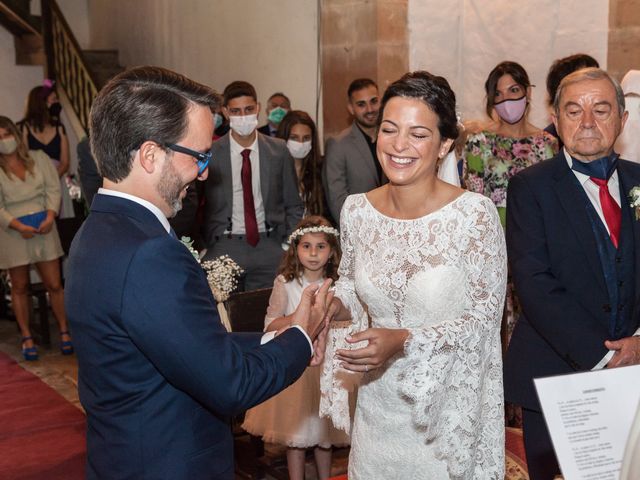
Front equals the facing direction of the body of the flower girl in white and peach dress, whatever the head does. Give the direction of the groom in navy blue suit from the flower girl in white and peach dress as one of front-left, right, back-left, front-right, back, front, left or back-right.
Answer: front

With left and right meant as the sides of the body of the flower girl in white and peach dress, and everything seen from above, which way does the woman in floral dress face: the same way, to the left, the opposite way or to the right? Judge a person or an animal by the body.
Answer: the same way

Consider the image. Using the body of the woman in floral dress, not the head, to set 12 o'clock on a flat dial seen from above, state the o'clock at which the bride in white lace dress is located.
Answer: The bride in white lace dress is roughly at 12 o'clock from the woman in floral dress.

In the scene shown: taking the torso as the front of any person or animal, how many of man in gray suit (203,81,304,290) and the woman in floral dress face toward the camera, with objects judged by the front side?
2

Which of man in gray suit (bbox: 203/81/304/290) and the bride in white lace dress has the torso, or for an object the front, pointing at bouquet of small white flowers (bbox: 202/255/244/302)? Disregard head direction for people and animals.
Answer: the man in gray suit

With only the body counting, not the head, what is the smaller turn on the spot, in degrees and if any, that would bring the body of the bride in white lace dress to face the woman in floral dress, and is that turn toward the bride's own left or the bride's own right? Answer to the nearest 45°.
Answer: approximately 135° to the bride's own right

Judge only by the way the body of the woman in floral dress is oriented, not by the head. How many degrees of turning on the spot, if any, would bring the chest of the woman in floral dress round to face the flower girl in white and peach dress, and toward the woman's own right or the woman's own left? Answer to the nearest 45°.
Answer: approximately 45° to the woman's own right

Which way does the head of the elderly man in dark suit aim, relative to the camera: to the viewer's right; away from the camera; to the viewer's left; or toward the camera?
toward the camera

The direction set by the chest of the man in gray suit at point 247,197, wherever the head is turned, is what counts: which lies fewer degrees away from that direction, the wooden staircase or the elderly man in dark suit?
the elderly man in dark suit

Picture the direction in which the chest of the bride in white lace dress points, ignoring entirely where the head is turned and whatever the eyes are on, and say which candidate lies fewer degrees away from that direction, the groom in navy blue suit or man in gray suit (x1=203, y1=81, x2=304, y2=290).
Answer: the groom in navy blue suit

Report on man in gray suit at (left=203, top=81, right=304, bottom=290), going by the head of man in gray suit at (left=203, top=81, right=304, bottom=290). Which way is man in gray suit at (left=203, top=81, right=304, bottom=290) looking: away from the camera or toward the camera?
toward the camera

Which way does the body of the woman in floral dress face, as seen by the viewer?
toward the camera

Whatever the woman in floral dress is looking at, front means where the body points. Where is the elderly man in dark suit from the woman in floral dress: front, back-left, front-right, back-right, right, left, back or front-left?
front

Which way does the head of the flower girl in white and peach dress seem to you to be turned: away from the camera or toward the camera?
toward the camera

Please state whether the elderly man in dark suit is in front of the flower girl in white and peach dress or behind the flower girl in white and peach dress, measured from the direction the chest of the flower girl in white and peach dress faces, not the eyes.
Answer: in front

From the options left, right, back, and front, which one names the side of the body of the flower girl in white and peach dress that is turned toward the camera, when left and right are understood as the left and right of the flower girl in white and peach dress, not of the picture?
front

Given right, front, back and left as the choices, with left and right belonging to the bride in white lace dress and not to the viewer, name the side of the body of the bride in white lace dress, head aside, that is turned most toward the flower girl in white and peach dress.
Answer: right

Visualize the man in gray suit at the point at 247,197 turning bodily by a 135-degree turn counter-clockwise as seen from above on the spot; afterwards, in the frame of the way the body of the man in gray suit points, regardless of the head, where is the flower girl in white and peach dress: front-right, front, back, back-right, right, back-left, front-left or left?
back-right

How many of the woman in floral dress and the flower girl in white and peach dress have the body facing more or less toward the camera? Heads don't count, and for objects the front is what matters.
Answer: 2

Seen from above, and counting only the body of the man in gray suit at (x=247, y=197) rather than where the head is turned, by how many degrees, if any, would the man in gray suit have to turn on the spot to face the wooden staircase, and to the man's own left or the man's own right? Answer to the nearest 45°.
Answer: approximately 135° to the man's own right

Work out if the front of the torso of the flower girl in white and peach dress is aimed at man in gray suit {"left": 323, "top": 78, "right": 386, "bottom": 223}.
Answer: no
